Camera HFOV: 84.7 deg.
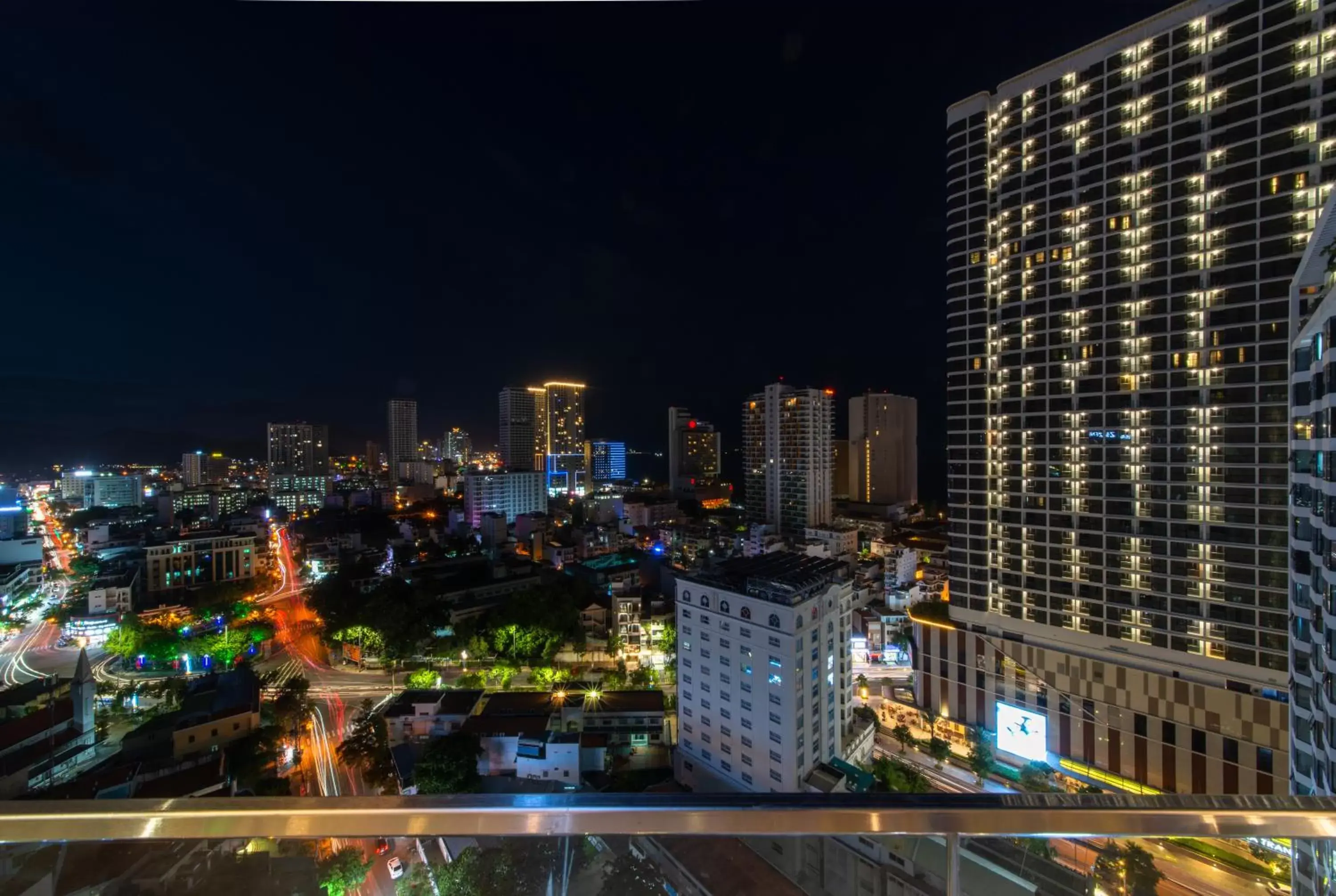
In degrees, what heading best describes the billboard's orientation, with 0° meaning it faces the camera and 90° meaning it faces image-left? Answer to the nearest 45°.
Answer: approximately 45°

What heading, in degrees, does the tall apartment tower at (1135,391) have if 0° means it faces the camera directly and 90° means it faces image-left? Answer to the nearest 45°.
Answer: approximately 45°
